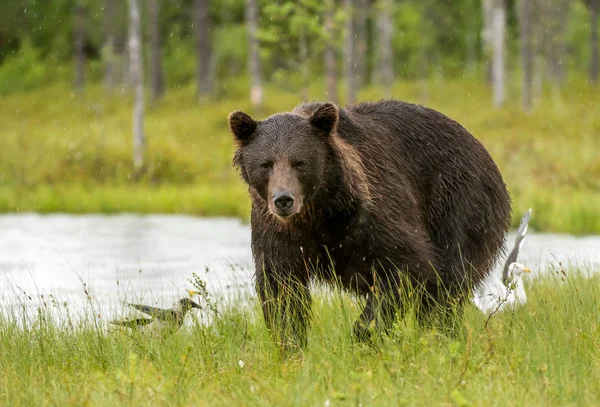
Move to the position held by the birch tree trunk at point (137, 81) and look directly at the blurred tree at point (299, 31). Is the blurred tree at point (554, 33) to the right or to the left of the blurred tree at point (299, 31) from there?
right

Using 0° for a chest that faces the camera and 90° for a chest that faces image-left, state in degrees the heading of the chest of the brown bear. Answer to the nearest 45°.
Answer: approximately 45°

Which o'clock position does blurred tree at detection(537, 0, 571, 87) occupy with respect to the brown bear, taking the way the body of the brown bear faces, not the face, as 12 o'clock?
The blurred tree is roughly at 5 o'clock from the brown bear.

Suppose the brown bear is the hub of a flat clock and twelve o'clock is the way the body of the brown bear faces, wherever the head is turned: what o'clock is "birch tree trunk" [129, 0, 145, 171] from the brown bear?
The birch tree trunk is roughly at 4 o'clock from the brown bear.

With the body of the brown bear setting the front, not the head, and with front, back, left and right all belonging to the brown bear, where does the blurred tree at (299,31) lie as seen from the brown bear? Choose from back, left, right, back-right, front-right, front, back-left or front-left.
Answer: back-right
